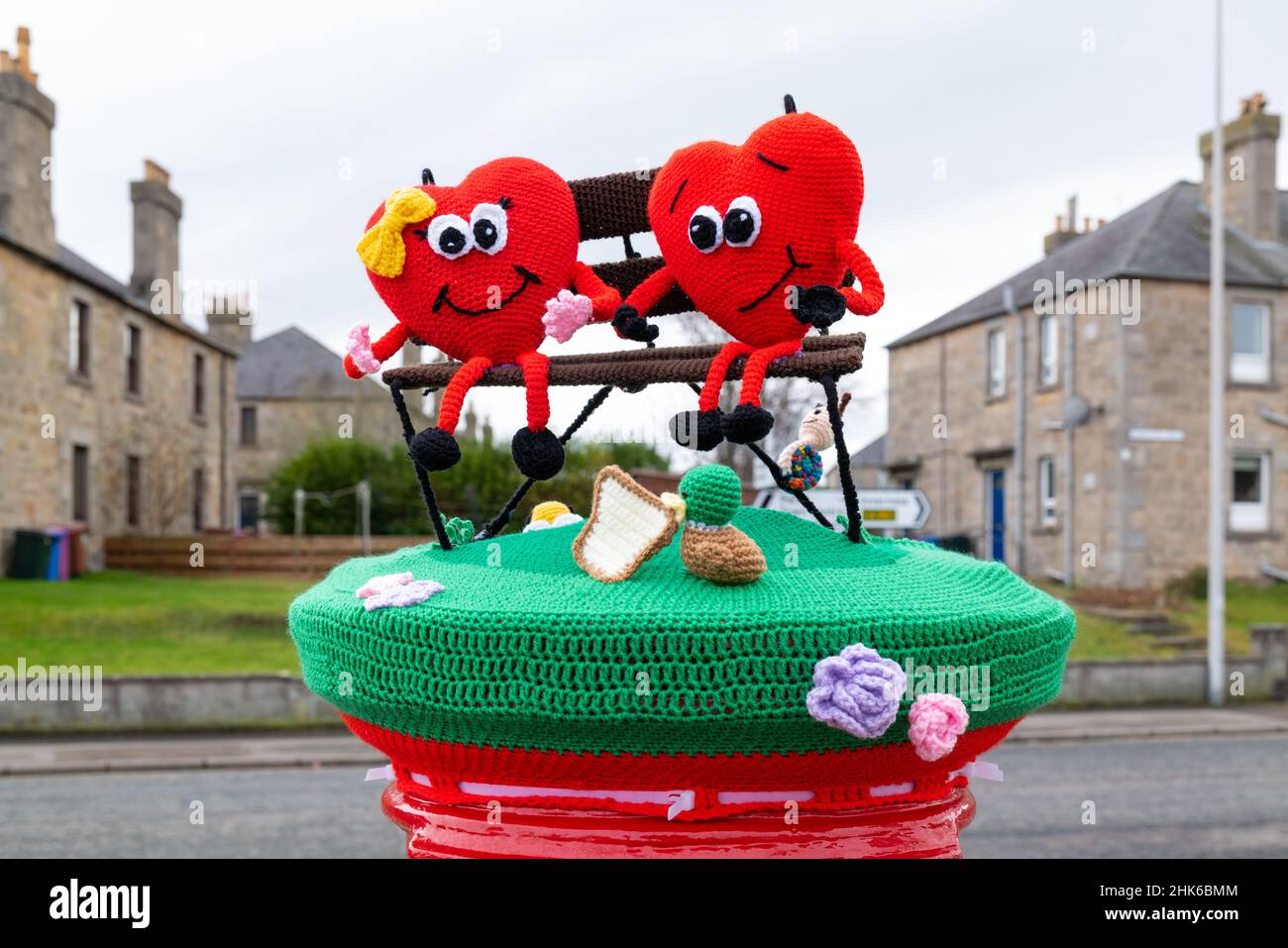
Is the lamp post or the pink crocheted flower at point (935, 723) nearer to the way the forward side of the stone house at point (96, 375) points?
the lamp post

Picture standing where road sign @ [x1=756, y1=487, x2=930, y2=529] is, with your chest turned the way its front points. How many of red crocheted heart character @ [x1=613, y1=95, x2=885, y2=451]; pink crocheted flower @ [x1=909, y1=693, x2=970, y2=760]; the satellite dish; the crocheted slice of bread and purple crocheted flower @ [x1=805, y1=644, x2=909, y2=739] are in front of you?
4

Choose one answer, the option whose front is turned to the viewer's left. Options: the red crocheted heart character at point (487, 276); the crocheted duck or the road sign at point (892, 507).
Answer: the crocheted duck

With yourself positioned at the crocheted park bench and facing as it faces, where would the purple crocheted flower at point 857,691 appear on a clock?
The purple crocheted flower is roughly at 11 o'clock from the crocheted park bench.

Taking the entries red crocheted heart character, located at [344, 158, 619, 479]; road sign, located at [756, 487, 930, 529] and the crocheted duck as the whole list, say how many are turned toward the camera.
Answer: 2

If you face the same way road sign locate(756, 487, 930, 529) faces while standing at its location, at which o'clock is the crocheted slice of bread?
The crocheted slice of bread is roughly at 12 o'clock from the road sign.

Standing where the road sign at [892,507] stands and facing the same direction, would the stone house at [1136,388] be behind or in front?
behind
